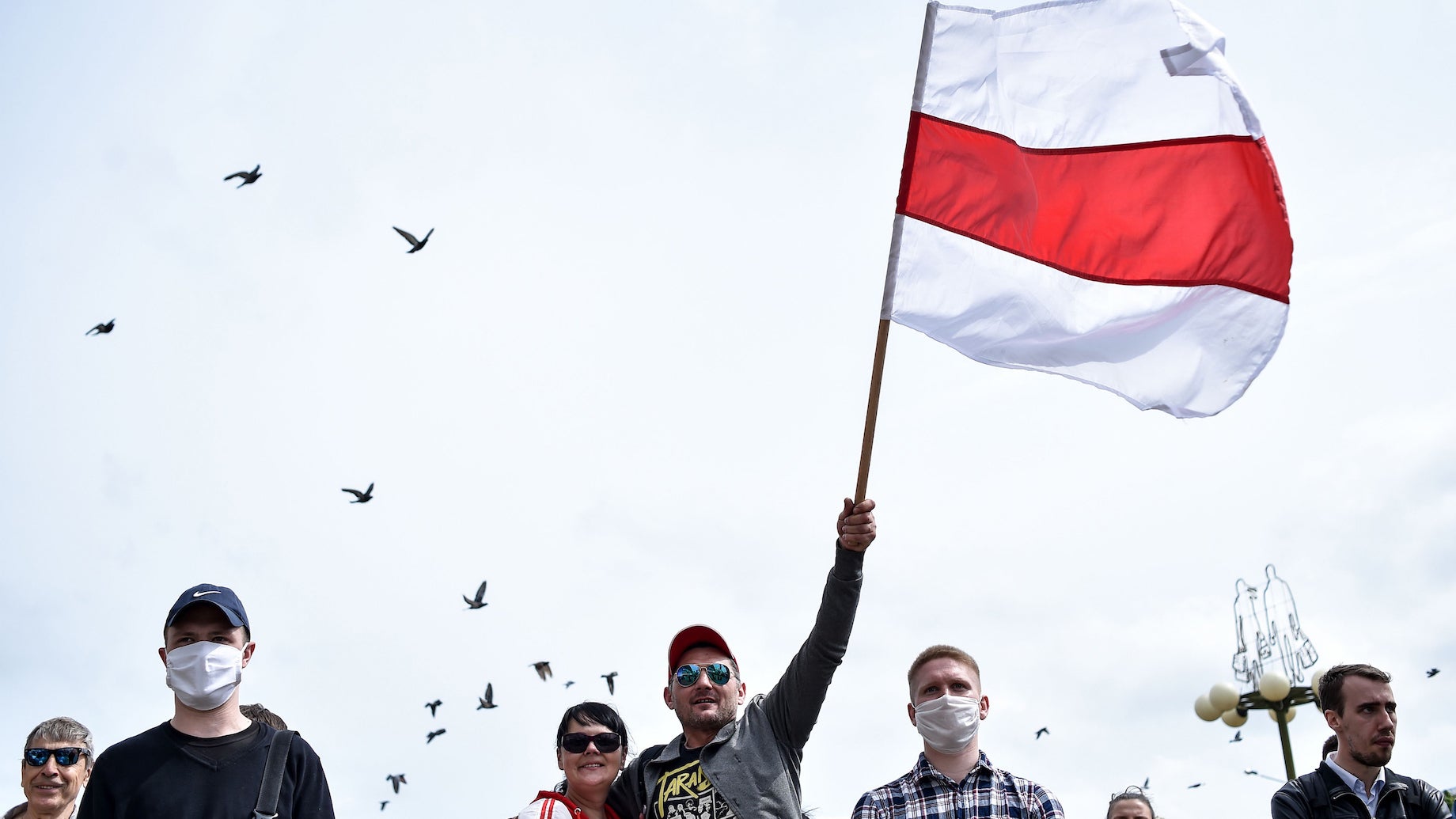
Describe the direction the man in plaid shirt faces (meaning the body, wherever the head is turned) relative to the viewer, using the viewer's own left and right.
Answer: facing the viewer

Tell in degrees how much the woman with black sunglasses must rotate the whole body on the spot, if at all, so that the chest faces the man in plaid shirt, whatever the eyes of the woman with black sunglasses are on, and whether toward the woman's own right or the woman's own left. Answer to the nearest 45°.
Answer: approximately 90° to the woman's own left

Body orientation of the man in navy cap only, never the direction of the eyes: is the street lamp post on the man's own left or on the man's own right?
on the man's own left

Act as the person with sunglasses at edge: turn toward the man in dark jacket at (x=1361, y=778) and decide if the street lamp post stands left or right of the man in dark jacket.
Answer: left

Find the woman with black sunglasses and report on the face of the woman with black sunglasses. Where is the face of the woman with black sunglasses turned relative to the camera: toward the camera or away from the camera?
toward the camera

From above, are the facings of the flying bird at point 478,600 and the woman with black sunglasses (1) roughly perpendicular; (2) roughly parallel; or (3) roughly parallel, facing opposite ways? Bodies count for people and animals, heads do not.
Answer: roughly perpendicular

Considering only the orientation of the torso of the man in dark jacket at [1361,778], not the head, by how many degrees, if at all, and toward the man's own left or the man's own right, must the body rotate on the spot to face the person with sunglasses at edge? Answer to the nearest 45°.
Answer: approximately 90° to the man's own right

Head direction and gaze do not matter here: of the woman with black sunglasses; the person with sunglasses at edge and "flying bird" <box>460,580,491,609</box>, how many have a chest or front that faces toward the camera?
2

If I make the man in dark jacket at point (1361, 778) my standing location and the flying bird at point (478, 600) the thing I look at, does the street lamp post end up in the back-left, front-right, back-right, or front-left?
front-right

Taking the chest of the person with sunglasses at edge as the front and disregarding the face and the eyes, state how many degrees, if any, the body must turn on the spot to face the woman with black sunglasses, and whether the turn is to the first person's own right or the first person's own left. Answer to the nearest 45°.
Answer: approximately 45° to the first person's own left

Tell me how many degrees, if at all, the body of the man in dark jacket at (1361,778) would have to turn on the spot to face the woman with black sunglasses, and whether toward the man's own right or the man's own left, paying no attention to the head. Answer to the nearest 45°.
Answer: approximately 90° to the man's own right
